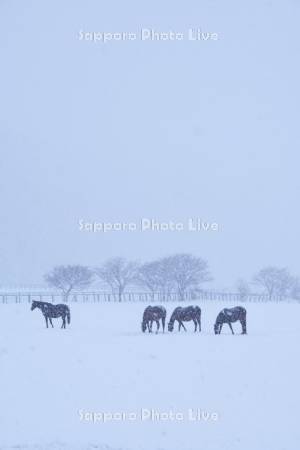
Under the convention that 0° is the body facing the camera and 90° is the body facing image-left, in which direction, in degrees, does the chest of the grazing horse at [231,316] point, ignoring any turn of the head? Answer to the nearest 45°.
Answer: approximately 90°

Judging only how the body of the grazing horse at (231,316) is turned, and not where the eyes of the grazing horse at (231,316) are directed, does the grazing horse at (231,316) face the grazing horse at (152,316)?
yes
